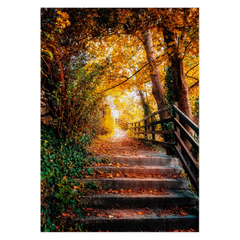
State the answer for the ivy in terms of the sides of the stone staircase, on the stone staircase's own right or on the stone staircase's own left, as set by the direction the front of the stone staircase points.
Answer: on the stone staircase's own right

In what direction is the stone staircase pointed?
toward the camera
